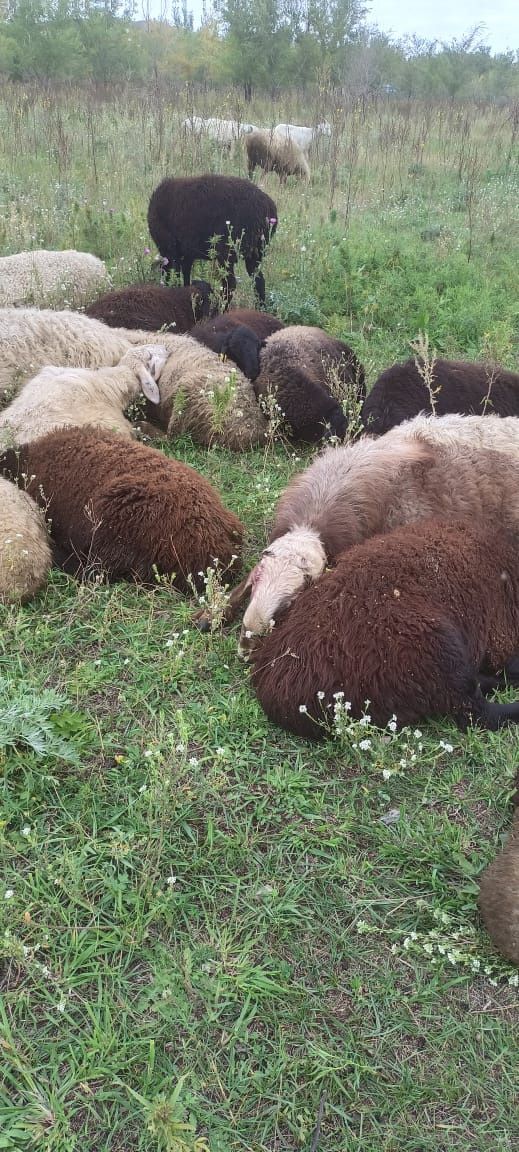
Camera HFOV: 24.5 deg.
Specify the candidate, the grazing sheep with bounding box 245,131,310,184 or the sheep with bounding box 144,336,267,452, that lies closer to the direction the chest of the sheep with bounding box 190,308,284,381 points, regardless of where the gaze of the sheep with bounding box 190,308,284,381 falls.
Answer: the sheep

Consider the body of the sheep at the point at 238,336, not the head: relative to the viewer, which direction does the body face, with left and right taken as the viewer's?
facing the viewer and to the right of the viewer

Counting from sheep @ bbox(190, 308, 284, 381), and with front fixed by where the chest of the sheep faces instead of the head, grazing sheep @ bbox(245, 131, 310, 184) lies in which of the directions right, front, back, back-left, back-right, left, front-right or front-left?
back-left

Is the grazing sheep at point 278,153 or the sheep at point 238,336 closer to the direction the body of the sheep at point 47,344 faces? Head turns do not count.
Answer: the sheep

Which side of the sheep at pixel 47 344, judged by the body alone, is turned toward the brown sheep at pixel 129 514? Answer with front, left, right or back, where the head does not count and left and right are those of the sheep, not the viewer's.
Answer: right

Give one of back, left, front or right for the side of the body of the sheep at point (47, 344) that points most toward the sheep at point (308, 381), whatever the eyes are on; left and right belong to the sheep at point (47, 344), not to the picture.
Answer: front

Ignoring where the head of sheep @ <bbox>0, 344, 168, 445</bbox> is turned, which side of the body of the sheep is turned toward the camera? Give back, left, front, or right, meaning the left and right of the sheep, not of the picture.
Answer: right

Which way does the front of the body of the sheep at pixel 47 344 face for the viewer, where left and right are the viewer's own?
facing to the right of the viewer

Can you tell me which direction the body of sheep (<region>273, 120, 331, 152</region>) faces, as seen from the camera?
to the viewer's right
